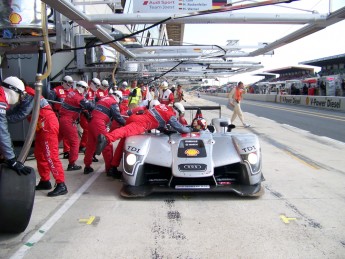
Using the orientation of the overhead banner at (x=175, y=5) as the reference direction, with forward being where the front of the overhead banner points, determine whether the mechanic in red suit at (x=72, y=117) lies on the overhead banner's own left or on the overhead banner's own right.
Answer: on the overhead banner's own right

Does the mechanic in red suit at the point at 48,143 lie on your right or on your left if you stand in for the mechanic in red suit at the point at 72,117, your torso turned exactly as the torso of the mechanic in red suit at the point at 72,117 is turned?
on your right

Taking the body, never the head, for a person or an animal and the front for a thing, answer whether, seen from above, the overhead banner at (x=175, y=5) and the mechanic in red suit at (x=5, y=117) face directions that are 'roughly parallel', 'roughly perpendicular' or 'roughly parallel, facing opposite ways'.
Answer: roughly perpendicular

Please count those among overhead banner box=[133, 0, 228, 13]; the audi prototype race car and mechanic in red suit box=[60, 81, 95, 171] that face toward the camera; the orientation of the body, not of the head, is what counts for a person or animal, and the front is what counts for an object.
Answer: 2

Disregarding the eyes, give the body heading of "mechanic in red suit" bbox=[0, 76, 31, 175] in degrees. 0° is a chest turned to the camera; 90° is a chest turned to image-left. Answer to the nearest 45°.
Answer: approximately 270°

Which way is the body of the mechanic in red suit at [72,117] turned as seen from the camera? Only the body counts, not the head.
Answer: to the viewer's right

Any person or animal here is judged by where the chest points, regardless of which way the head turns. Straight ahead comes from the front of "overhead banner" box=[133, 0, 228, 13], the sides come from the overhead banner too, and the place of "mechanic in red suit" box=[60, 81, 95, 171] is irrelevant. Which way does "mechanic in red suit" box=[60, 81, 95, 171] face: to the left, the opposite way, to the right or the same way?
to the left
